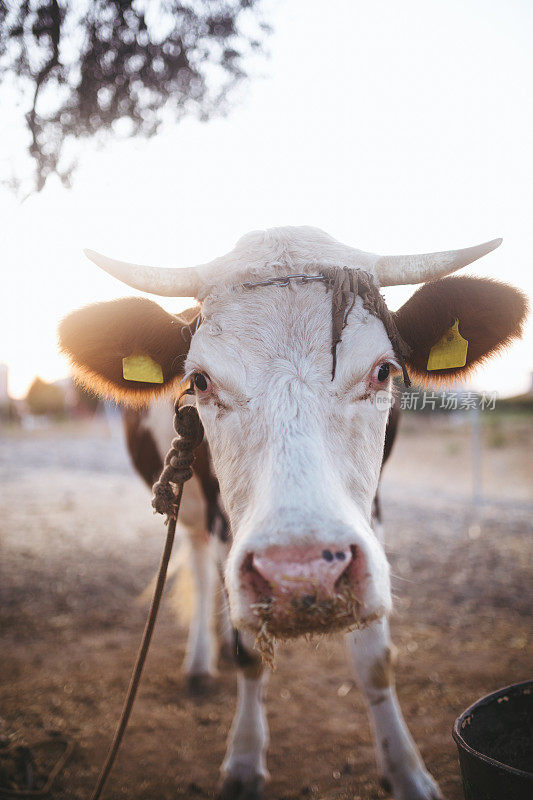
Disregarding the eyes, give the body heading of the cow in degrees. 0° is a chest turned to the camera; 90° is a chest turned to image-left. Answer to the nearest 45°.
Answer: approximately 0°
